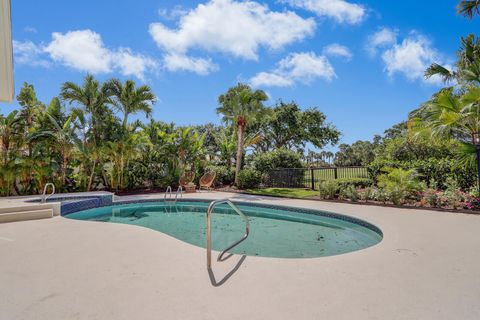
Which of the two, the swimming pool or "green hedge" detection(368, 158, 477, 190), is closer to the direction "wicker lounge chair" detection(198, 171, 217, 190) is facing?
the swimming pool

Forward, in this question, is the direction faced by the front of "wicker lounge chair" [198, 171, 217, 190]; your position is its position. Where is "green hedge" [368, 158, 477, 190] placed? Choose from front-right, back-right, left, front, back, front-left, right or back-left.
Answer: left

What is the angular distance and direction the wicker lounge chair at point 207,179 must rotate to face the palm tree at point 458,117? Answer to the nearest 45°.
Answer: approximately 90° to its left

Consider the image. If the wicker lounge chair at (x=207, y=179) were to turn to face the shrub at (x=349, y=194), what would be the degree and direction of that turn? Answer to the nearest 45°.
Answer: approximately 90° to its left

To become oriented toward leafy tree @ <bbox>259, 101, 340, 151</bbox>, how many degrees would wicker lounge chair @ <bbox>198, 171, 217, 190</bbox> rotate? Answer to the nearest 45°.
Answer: approximately 180°

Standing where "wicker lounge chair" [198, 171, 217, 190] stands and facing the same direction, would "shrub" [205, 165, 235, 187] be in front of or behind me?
behind

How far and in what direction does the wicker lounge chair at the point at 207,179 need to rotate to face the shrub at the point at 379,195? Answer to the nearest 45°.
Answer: approximately 90° to its left

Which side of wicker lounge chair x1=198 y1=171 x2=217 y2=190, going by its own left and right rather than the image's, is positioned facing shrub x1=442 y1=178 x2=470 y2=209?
left

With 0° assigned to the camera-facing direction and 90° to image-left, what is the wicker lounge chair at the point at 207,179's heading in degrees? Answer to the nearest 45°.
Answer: approximately 45°
